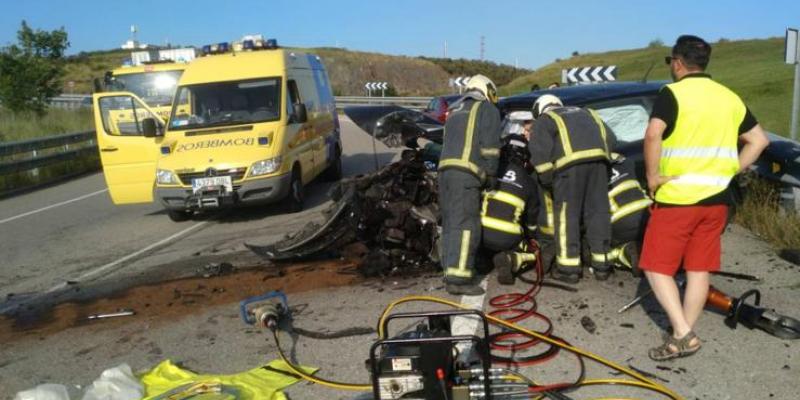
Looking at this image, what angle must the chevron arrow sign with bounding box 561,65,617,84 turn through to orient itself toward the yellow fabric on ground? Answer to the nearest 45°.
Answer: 0° — it already faces it

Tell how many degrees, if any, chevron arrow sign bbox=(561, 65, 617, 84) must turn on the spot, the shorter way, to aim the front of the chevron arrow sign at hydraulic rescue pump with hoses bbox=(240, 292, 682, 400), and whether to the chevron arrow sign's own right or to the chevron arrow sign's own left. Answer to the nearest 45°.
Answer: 0° — it already faces it

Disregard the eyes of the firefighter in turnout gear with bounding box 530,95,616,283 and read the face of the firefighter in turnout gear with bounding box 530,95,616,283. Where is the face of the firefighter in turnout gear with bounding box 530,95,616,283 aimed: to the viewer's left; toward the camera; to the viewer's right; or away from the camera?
away from the camera

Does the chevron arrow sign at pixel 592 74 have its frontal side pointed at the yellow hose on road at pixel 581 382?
yes

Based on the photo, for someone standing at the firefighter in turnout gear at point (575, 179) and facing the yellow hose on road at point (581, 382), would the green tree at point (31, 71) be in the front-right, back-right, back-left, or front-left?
back-right

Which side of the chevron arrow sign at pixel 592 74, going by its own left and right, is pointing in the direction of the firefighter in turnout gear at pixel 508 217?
front

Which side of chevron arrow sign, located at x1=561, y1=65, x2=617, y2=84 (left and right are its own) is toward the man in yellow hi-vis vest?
front

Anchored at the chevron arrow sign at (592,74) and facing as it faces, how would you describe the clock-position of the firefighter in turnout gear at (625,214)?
The firefighter in turnout gear is roughly at 12 o'clock from the chevron arrow sign.

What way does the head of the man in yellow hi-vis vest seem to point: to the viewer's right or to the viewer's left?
to the viewer's left

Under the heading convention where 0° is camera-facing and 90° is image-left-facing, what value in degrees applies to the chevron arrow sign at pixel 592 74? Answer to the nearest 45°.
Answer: approximately 0°

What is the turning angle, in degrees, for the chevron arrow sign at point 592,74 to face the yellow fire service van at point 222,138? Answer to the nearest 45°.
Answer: approximately 45° to its right

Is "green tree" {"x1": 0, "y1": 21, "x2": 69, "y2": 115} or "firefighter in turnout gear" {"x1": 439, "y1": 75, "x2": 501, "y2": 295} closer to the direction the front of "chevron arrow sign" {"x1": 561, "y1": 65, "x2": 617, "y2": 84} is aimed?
the firefighter in turnout gear

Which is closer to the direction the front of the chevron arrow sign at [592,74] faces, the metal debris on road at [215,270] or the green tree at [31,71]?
the metal debris on road

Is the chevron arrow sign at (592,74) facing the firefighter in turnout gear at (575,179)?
yes

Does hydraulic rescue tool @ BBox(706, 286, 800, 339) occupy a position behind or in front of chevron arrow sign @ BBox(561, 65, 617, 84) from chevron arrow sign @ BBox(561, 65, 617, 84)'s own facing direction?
in front

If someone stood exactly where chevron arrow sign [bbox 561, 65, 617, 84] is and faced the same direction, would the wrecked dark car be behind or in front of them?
in front

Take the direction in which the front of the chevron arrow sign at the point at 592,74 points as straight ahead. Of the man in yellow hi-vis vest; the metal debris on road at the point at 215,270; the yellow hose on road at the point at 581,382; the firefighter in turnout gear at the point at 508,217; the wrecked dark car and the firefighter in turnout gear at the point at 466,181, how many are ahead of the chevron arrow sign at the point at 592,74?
6
